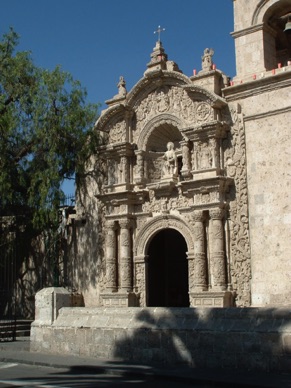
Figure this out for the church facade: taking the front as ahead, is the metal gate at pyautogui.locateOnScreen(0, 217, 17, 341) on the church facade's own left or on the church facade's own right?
on the church facade's own right

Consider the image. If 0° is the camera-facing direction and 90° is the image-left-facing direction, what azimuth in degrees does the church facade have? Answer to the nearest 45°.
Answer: approximately 45°

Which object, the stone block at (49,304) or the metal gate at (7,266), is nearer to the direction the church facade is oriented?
the stone block

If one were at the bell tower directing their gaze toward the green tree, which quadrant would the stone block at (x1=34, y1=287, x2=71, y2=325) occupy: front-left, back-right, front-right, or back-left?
front-left

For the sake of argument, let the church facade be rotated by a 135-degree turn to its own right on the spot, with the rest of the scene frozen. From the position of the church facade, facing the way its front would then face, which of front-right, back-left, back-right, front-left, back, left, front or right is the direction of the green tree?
left

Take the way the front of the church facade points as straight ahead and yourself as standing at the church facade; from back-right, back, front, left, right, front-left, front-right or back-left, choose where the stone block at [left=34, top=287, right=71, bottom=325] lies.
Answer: front

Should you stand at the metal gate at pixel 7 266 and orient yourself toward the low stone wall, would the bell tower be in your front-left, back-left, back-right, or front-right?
front-left
